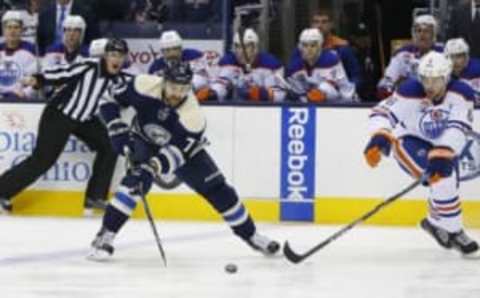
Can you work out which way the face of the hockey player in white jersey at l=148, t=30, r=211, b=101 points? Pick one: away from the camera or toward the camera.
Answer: toward the camera

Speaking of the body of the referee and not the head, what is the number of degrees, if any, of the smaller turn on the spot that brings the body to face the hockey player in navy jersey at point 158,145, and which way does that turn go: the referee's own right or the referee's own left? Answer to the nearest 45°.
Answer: approximately 45° to the referee's own right

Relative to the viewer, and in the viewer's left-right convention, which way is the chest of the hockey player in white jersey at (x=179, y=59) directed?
facing the viewer

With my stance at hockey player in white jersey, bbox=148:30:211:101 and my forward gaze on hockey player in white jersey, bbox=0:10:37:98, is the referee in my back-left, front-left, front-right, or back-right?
front-left

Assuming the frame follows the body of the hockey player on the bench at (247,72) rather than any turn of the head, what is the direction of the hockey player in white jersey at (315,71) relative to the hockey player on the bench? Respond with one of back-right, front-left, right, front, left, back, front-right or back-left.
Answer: left

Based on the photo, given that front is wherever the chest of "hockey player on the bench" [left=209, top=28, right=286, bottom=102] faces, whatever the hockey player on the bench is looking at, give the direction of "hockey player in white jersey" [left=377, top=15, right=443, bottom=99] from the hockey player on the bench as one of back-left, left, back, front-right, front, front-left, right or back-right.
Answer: left

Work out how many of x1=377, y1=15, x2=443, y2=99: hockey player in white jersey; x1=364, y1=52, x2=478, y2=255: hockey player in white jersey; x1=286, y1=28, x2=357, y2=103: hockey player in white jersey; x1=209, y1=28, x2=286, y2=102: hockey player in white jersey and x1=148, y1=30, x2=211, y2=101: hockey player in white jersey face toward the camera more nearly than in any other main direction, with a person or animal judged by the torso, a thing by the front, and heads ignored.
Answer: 5

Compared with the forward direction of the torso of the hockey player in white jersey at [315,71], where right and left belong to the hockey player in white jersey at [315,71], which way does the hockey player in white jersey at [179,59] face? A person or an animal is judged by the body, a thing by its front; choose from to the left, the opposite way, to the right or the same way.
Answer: the same way

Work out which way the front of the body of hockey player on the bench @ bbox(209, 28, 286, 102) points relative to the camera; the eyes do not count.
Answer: toward the camera

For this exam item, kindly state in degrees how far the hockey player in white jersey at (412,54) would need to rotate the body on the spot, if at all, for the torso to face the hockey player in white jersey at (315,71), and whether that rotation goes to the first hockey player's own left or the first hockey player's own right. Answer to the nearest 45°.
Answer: approximately 45° to the first hockey player's own right

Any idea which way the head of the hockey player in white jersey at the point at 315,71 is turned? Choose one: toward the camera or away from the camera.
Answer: toward the camera

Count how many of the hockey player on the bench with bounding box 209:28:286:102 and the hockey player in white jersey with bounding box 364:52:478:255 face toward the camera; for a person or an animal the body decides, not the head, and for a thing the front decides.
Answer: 2

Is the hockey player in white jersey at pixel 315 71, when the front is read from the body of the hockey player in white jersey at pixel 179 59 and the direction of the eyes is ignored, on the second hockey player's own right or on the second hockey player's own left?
on the second hockey player's own left

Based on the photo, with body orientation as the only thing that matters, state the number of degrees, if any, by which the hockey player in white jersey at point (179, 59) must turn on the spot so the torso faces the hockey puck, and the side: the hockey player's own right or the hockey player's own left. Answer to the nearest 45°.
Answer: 0° — they already face it

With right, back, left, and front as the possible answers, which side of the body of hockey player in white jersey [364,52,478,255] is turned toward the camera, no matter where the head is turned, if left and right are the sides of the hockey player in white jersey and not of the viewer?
front

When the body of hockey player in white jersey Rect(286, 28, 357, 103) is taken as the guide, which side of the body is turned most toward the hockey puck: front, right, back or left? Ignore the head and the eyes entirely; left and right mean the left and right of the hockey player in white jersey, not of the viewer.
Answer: front

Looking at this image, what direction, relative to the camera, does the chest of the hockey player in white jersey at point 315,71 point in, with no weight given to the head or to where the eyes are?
toward the camera

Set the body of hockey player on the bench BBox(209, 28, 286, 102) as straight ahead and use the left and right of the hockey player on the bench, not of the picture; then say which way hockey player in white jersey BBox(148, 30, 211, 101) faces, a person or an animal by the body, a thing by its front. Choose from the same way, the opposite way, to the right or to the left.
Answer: the same way

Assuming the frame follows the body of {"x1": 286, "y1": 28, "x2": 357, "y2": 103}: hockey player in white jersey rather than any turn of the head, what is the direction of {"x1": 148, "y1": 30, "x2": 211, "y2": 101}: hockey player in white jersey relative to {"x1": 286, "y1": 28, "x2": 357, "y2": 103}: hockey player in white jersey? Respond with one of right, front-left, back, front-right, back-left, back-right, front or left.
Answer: right

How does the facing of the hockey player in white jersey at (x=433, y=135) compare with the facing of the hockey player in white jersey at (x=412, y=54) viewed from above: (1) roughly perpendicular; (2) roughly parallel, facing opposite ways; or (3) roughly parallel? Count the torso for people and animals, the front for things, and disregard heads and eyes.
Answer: roughly parallel
